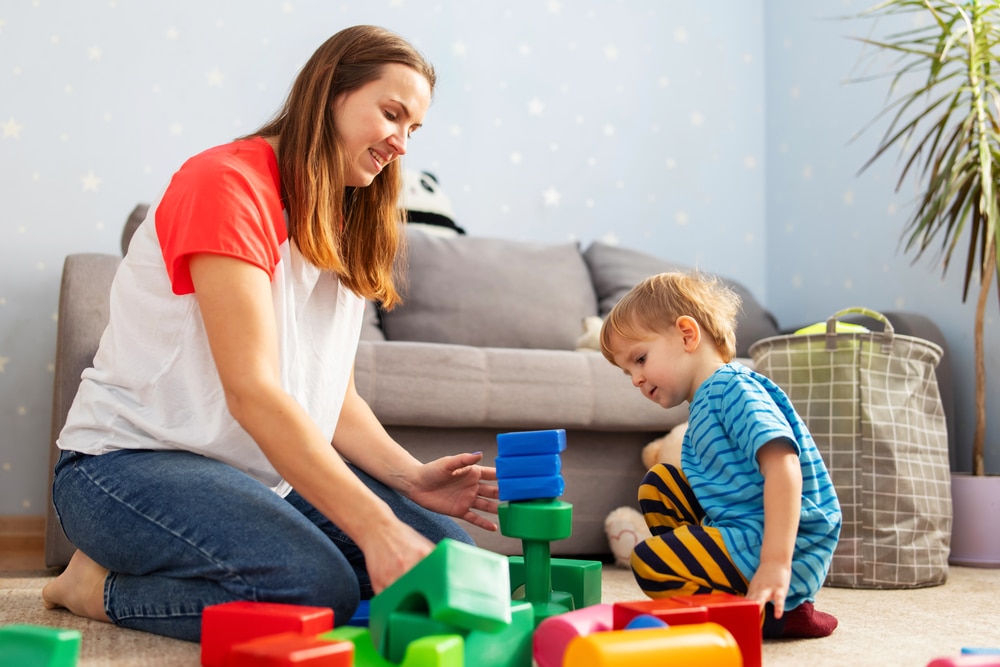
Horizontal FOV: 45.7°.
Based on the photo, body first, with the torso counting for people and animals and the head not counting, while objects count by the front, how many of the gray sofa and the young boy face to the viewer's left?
1

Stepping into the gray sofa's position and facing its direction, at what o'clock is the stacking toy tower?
The stacking toy tower is roughly at 12 o'clock from the gray sofa.

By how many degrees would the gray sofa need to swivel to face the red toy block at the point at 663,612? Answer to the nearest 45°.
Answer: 0° — it already faces it

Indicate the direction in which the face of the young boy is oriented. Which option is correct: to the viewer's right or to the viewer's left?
to the viewer's left

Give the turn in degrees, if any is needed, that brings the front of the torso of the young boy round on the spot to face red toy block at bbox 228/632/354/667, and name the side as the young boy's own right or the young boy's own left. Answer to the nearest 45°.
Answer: approximately 45° to the young boy's own left

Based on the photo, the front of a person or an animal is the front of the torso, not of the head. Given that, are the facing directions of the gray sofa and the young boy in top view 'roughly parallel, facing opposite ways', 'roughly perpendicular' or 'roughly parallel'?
roughly perpendicular

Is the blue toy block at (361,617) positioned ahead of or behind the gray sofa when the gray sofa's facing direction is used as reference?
ahead

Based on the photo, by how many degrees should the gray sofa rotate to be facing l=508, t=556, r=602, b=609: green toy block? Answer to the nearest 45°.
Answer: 0° — it already faces it

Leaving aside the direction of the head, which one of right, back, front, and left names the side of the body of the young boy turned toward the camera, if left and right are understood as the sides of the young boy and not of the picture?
left

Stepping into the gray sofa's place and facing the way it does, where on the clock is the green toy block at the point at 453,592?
The green toy block is roughly at 12 o'clock from the gray sofa.
